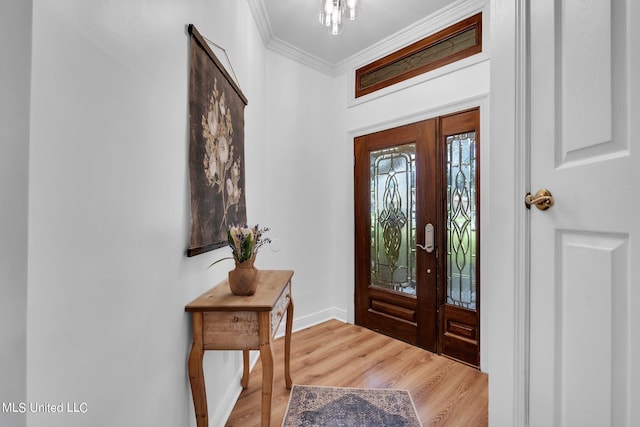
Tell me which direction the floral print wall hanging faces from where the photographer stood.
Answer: facing to the right of the viewer

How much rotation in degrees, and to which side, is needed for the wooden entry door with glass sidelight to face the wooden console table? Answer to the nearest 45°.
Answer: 0° — it already faces it

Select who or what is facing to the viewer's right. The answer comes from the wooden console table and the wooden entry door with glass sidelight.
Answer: the wooden console table

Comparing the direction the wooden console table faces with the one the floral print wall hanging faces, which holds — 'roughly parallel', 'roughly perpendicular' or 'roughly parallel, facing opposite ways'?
roughly parallel

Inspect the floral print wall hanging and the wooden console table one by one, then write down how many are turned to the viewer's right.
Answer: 2

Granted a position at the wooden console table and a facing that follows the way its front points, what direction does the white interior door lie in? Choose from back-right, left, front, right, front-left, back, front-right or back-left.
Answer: front-right

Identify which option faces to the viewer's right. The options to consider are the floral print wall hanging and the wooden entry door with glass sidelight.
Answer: the floral print wall hanging

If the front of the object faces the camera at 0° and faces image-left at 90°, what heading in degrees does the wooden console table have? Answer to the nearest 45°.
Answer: approximately 270°

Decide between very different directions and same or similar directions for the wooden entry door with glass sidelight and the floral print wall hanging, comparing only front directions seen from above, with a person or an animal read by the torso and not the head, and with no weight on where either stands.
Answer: very different directions

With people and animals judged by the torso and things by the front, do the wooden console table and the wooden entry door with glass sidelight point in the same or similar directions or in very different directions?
very different directions

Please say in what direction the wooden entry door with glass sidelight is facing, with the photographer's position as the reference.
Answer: facing the viewer and to the left of the viewer

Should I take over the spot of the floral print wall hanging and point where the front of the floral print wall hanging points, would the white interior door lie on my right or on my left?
on my right

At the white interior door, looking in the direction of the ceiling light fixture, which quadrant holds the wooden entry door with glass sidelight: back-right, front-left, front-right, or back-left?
front-right
